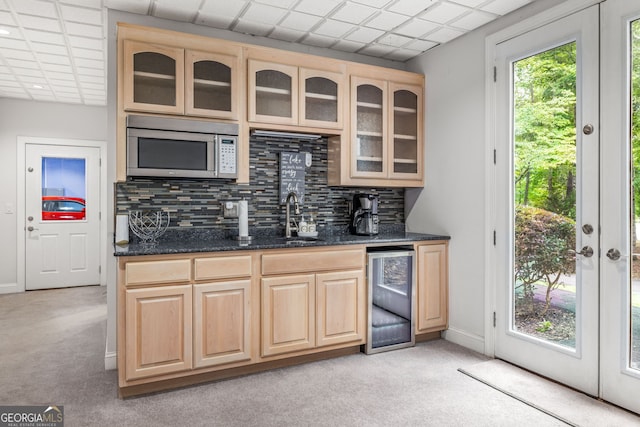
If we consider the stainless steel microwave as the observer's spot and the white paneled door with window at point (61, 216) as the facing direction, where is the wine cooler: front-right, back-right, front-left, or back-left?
back-right

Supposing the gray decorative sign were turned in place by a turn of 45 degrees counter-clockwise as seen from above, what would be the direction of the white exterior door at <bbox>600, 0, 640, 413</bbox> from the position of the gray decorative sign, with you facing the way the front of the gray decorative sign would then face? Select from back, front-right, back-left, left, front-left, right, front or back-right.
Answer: front

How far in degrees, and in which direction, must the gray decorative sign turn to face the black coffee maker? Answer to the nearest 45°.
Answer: approximately 90° to its left

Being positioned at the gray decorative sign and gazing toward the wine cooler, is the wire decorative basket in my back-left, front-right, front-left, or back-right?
back-right

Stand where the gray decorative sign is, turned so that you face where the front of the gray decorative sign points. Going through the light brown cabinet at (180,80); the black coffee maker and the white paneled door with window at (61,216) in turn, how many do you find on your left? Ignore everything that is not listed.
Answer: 1

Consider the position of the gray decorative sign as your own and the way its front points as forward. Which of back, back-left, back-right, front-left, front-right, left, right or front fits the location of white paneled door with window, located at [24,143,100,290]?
back-right

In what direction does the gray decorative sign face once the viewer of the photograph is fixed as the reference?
facing the viewer

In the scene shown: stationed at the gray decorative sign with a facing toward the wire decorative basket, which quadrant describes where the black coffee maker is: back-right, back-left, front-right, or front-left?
back-left

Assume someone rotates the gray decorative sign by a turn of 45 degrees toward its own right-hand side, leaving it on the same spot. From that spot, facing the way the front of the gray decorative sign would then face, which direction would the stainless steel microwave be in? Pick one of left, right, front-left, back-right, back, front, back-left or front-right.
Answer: front

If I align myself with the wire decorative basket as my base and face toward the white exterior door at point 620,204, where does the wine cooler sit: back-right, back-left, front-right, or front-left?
front-left

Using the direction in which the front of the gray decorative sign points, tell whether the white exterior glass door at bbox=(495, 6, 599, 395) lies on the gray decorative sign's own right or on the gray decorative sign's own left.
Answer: on the gray decorative sign's own left

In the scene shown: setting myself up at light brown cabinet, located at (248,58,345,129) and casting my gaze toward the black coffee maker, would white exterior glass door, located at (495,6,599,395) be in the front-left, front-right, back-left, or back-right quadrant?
front-right

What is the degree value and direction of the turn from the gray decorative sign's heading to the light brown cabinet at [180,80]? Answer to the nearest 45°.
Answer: approximately 45° to its right
